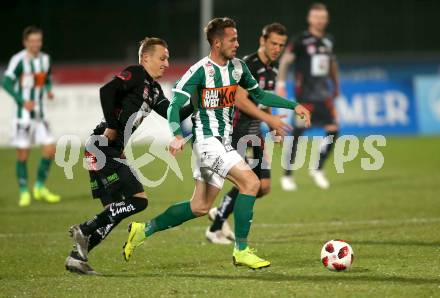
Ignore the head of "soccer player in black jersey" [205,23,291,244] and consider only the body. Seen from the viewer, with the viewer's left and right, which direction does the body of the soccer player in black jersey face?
facing the viewer and to the right of the viewer

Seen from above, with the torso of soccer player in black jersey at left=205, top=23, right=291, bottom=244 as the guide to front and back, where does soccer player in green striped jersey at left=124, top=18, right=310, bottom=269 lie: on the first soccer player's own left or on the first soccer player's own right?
on the first soccer player's own right

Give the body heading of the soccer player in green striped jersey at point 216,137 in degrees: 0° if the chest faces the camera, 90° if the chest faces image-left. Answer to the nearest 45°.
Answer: approximately 315°

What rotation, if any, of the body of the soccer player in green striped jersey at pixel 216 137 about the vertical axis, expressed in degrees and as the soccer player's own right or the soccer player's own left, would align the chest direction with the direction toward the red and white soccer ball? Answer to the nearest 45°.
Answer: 0° — they already face it

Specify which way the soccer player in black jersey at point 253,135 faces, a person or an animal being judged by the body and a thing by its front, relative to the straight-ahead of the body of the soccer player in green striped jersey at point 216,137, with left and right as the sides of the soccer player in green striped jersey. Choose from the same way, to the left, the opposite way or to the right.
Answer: the same way

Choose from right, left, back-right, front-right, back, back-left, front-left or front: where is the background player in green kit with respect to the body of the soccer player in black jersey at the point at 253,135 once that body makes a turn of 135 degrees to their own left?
front-left

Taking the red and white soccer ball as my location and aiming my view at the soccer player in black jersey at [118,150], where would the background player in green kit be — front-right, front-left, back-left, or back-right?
front-right

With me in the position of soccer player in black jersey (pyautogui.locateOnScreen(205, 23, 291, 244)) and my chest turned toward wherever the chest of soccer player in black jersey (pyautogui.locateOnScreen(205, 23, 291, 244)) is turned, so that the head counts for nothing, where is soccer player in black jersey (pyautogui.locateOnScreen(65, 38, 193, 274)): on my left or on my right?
on my right

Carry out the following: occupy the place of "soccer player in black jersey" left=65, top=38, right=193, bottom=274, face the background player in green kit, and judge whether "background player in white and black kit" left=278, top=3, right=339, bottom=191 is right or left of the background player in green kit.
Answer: right

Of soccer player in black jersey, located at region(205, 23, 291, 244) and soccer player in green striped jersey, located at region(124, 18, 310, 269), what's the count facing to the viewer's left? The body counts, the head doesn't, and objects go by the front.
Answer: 0

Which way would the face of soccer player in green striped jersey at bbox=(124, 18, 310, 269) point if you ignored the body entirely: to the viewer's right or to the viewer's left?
to the viewer's right

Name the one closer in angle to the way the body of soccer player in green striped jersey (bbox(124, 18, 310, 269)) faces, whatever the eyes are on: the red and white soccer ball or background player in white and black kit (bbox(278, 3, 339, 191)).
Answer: the red and white soccer ball

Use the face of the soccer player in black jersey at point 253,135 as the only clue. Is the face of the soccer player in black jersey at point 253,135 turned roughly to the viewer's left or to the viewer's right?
to the viewer's right

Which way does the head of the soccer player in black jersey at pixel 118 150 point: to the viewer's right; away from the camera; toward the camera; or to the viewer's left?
to the viewer's right
